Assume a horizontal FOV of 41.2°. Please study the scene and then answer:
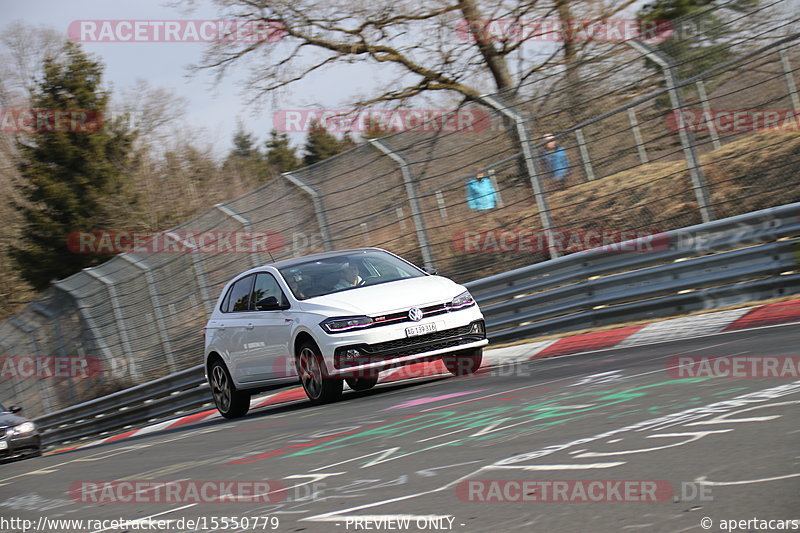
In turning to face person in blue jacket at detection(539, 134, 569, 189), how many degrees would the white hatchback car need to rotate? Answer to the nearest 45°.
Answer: approximately 90° to its left

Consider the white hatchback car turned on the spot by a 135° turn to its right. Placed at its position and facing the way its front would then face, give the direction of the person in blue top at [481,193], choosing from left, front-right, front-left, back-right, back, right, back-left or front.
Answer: back-right

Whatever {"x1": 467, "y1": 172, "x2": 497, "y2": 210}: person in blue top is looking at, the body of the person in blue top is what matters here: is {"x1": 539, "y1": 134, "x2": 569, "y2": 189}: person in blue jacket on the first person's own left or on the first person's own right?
on the first person's own left

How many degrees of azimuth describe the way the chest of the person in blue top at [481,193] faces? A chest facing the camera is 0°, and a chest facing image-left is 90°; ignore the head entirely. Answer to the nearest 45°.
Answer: approximately 0°

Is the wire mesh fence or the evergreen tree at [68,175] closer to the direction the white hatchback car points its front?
the wire mesh fence
